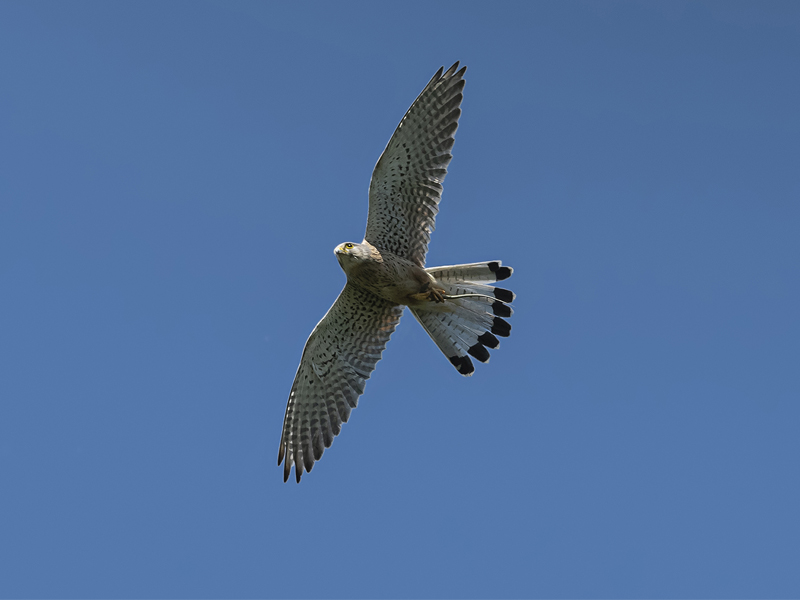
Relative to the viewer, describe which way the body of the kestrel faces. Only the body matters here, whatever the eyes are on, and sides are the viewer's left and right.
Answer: facing to the left of the viewer
